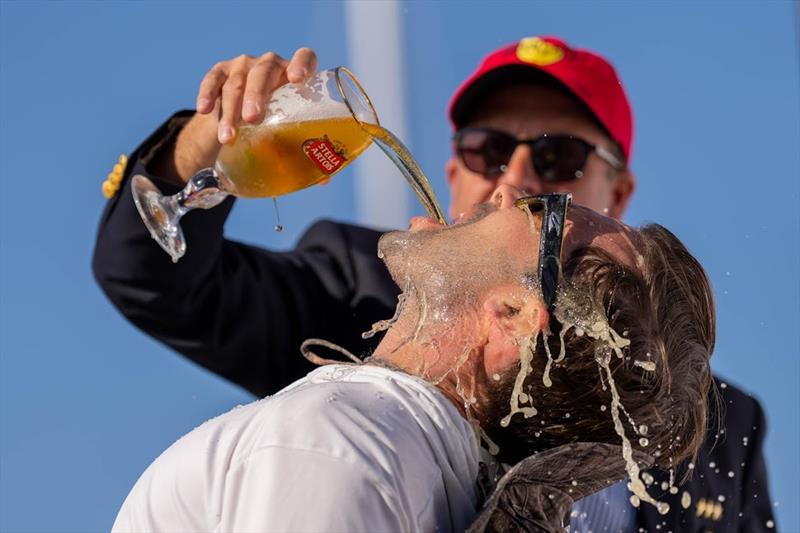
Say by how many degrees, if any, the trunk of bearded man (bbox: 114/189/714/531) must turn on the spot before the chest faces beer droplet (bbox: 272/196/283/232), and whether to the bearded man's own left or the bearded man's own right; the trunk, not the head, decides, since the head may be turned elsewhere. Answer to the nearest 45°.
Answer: approximately 45° to the bearded man's own right

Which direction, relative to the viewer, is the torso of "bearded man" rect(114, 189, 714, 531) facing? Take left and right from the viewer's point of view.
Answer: facing to the left of the viewer

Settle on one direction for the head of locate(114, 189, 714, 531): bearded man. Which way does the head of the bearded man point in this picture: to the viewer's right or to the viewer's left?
to the viewer's left

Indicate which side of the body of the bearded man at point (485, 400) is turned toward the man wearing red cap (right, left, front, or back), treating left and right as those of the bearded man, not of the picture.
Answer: right
